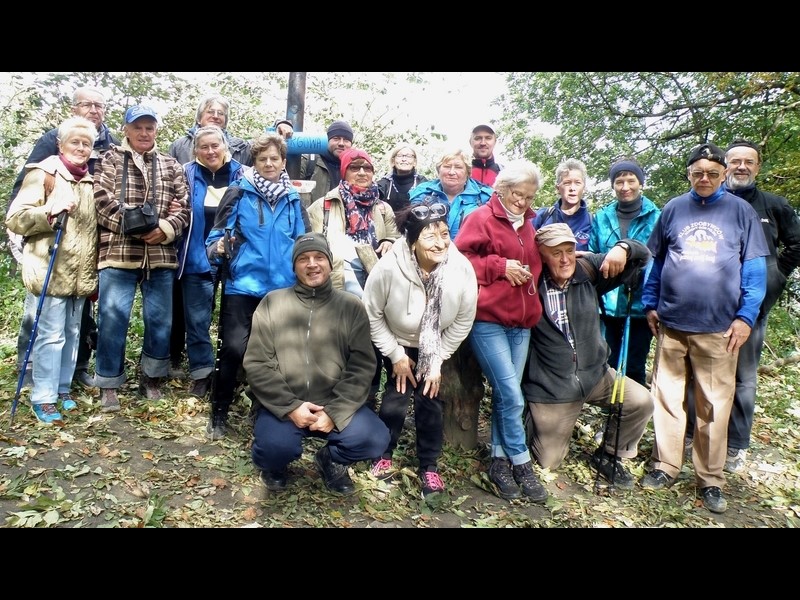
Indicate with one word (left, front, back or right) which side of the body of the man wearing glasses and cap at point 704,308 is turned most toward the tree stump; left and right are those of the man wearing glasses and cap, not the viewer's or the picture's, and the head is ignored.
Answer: right

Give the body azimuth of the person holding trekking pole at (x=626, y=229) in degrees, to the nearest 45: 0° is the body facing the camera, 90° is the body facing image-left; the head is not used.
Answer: approximately 0°

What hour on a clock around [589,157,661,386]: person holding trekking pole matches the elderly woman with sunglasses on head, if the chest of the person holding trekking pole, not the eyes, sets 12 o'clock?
The elderly woman with sunglasses on head is roughly at 1 o'clock from the person holding trekking pole.

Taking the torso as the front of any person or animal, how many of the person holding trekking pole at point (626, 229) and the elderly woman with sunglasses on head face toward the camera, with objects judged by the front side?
2

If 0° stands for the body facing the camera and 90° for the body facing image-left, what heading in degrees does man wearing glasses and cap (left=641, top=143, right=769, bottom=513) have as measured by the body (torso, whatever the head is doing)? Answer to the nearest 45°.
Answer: approximately 0°
